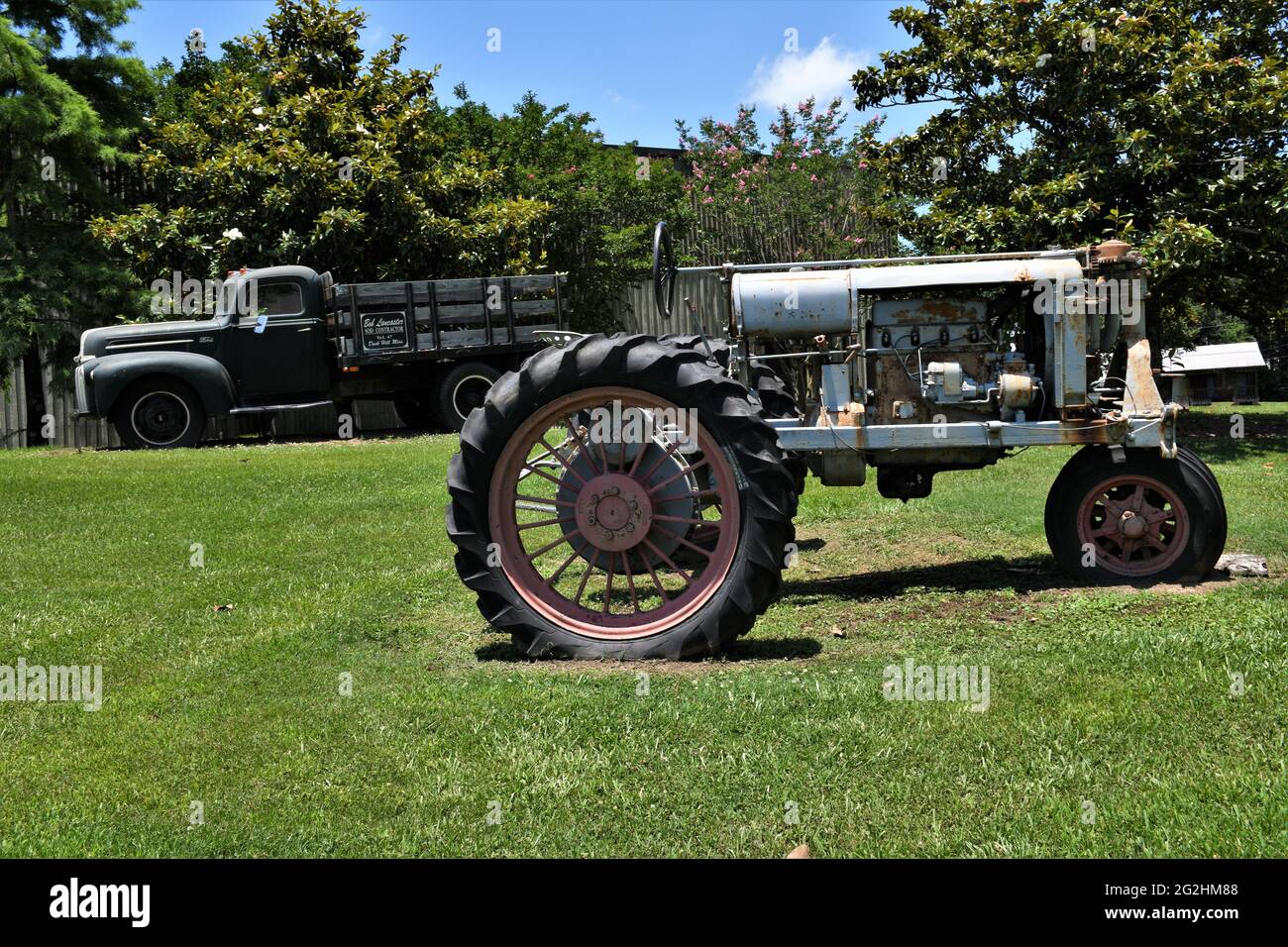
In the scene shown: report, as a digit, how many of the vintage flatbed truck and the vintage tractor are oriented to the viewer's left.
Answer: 1

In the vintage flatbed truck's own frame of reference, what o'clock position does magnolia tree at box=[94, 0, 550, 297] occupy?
The magnolia tree is roughly at 3 o'clock from the vintage flatbed truck.

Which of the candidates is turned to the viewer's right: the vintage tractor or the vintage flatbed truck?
the vintage tractor

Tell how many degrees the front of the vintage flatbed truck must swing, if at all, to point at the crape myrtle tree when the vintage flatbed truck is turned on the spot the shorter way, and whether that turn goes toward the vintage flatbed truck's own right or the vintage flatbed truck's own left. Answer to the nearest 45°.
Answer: approximately 135° to the vintage flatbed truck's own right

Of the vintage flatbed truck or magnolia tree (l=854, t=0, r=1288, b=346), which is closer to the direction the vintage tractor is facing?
the magnolia tree

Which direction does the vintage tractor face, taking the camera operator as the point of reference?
facing to the right of the viewer

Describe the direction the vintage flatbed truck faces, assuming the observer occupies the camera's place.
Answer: facing to the left of the viewer

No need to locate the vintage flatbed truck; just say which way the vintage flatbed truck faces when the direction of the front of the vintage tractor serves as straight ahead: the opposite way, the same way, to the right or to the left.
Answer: the opposite way

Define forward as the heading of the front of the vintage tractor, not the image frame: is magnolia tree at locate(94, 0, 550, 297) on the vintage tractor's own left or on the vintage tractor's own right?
on the vintage tractor's own left

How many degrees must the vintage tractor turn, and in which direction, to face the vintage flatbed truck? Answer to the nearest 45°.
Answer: approximately 135° to its left

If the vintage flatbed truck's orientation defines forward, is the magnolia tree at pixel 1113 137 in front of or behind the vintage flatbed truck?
behind

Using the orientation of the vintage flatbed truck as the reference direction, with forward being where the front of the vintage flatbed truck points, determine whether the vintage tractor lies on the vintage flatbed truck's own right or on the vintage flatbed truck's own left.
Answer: on the vintage flatbed truck's own left

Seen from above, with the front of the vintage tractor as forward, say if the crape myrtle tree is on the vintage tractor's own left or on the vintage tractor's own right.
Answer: on the vintage tractor's own left
